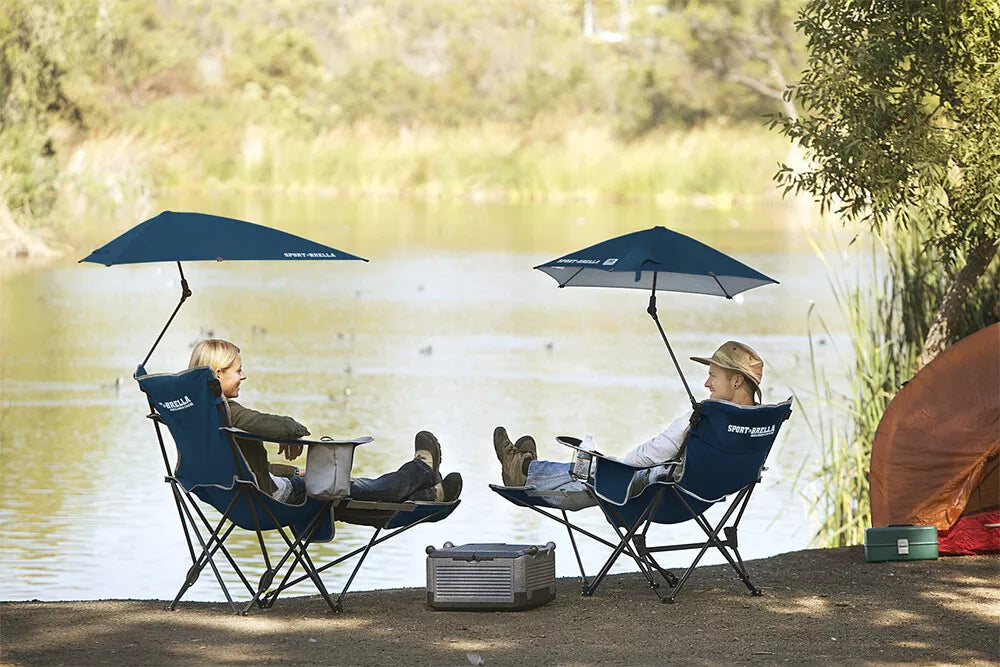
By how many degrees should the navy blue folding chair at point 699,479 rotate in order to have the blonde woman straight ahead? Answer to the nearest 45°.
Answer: approximately 45° to its left

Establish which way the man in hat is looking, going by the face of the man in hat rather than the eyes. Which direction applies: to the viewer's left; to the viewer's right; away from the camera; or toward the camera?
to the viewer's left

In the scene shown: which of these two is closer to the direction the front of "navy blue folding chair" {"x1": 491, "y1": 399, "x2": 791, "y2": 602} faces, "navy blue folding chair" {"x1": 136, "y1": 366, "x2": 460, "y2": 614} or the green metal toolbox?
the navy blue folding chair

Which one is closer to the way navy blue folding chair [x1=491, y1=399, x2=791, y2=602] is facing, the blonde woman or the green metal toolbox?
the blonde woman

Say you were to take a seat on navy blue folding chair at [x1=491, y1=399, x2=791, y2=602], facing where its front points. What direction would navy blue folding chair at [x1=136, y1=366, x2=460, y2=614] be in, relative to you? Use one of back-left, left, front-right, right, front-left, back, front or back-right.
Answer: front-left

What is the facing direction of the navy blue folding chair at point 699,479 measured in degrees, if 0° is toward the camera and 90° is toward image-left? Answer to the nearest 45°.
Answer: approximately 135°

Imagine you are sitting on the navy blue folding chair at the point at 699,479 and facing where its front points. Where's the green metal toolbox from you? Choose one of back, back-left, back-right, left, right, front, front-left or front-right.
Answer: right

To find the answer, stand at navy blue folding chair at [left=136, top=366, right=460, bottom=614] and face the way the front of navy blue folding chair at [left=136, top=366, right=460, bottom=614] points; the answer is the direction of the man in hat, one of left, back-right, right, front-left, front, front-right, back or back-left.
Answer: front-right

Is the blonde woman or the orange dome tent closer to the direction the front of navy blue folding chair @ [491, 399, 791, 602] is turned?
the blonde woman
